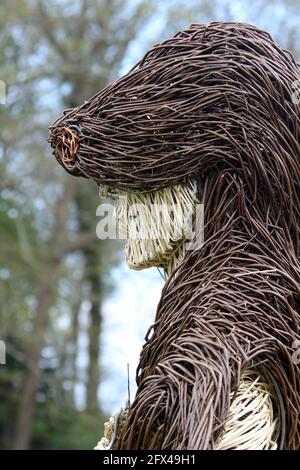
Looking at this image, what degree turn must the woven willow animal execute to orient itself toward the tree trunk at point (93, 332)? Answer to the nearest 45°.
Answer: approximately 90° to its right

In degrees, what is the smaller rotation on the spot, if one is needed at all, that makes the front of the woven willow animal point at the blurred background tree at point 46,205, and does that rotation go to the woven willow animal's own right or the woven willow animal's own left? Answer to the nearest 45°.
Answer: approximately 90° to the woven willow animal's own right

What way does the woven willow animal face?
to the viewer's left

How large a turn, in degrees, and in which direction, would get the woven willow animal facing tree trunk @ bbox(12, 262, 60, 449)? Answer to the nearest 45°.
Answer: approximately 90° to its right
